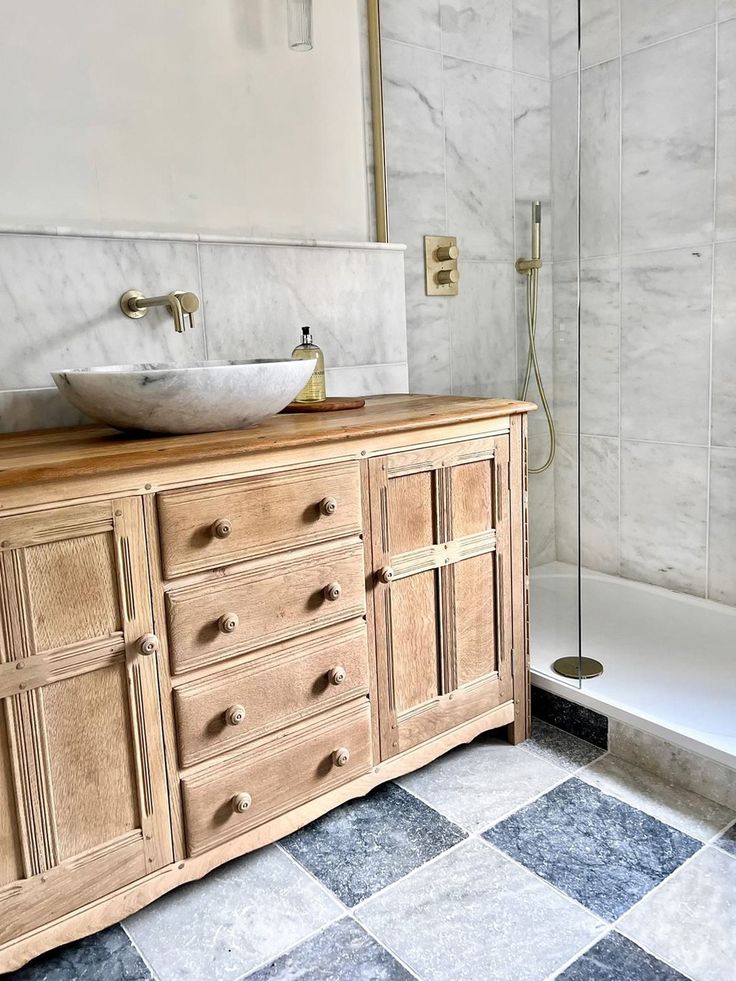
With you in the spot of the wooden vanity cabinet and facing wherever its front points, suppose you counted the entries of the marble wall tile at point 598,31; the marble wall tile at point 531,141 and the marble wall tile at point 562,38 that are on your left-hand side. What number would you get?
3

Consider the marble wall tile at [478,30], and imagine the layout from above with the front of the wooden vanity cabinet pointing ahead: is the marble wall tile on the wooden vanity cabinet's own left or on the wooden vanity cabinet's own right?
on the wooden vanity cabinet's own left

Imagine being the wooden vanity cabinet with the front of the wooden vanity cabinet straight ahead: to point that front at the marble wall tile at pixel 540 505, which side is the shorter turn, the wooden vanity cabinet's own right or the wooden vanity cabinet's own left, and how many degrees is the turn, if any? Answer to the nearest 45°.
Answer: approximately 90° to the wooden vanity cabinet's own left

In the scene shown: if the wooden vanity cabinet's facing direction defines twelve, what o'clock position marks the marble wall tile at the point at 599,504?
The marble wall tile is roughly at 9 o'clock from the wooden vanity cabinet.

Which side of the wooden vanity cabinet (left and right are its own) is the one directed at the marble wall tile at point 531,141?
left

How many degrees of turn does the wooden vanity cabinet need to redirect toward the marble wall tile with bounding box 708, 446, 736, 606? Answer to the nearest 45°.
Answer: approximately 90° to its left

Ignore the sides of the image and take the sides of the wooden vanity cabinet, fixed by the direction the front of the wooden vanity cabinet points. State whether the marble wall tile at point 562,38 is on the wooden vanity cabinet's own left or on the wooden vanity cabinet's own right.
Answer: on the wooden vanity cabinet's own left

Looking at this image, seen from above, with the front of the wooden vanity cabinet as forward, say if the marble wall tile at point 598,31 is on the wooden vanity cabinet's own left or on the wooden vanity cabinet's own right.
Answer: on the wooden vanity cabinet's own left
